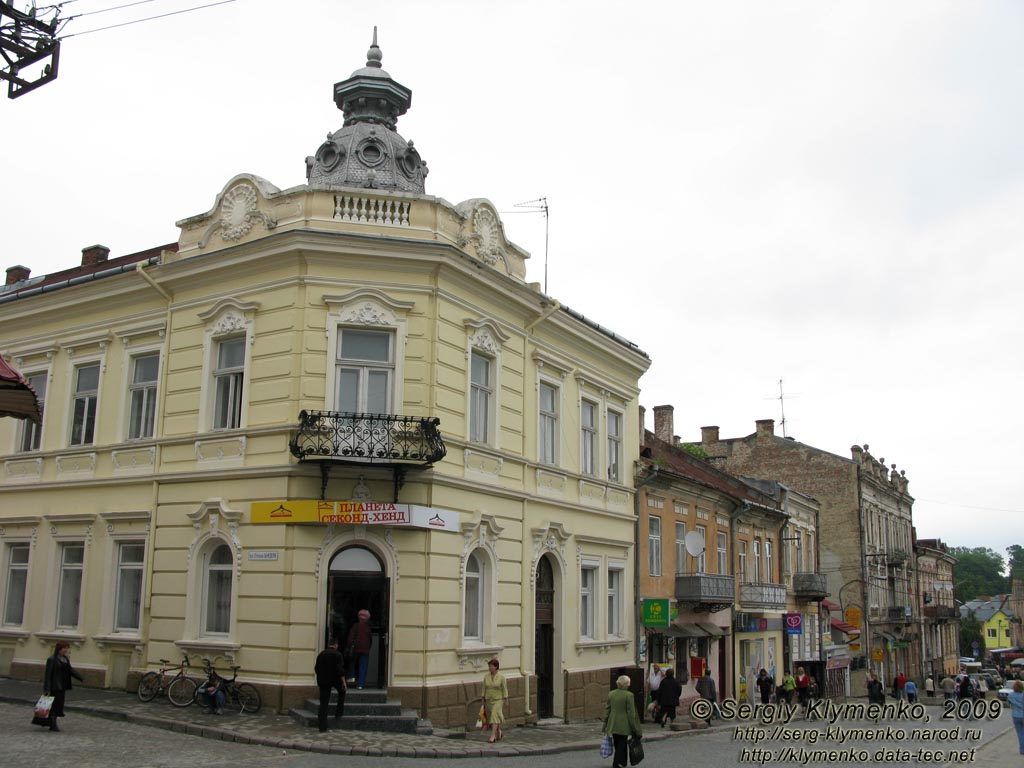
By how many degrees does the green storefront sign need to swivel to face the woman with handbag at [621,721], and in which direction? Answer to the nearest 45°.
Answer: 0° — it already faces them

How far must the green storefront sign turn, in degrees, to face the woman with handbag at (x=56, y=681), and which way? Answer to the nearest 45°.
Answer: approximately 45° to its right

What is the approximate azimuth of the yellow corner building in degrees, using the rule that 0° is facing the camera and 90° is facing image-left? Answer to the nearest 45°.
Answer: approximately 0°

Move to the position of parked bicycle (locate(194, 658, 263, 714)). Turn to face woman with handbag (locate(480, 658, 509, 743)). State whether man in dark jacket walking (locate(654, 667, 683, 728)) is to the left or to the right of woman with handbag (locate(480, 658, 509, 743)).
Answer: left

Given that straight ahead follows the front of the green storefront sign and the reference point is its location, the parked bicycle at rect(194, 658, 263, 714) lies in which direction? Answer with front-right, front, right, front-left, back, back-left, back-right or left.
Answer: front-right

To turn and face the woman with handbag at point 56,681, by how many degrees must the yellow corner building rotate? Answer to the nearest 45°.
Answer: approximately 45° to its right

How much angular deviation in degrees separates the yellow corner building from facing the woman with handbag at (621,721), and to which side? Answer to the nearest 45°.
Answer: approximately 45° to its left

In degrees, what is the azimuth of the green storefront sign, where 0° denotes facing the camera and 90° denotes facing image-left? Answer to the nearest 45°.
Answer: approximately 0°
